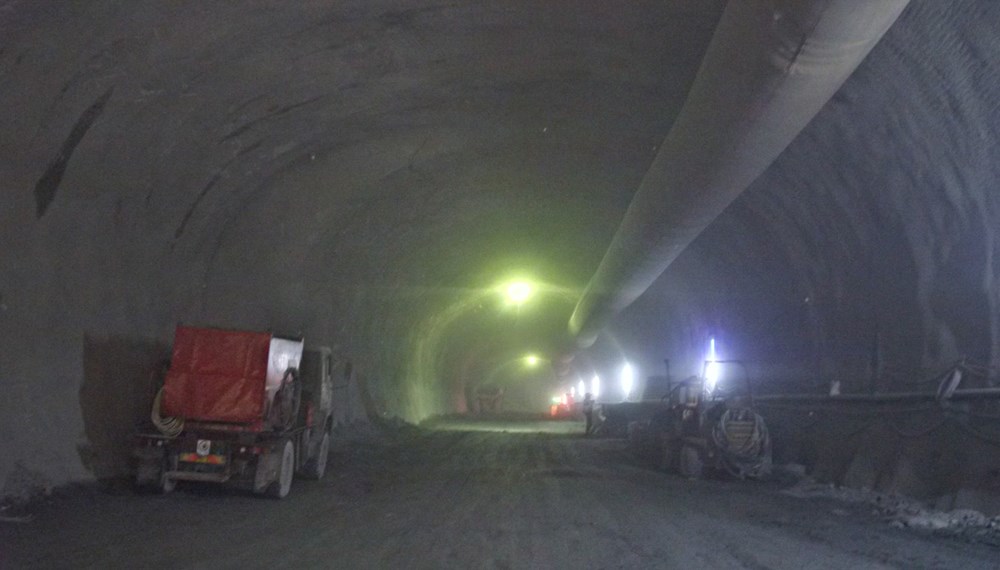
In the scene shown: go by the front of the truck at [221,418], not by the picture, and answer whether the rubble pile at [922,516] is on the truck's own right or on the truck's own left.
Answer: on the truck's own right

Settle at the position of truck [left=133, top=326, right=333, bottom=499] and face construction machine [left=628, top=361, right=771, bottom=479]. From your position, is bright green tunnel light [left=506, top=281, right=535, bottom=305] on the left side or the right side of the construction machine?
left

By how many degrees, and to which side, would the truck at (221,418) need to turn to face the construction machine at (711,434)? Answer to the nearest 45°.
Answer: approximately 45° to its right

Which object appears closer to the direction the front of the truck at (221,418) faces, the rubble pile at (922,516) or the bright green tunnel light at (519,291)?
the bright green tunnel light

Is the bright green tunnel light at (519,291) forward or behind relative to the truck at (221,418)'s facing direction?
forward

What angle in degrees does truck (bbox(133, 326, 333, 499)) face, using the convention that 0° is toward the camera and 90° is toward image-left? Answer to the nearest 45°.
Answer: approximately 225°

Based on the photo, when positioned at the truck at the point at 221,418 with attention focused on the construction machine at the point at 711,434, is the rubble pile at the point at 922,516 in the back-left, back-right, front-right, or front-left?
front-right

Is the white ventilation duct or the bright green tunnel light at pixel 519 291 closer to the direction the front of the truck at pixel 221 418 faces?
the bright green tunnel light
